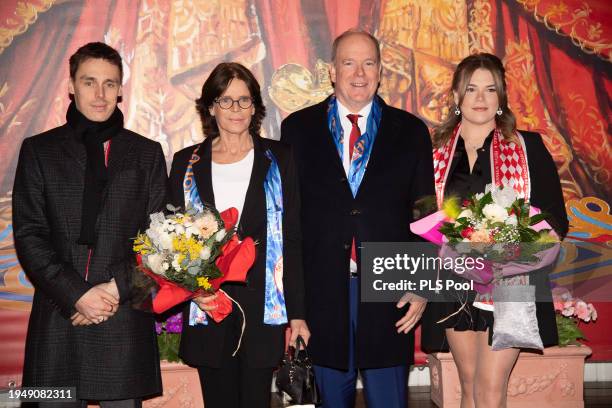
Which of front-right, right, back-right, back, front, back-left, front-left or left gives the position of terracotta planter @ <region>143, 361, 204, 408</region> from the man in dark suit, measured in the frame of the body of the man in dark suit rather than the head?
back-right

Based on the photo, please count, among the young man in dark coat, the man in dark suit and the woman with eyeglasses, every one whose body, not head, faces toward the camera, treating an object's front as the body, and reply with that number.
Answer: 3

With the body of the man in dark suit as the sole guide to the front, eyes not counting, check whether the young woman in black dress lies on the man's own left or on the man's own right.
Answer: on the man's own left

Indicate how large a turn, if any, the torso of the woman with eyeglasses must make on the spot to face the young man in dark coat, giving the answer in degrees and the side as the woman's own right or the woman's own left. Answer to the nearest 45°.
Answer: approximately 90° to the woman's own right

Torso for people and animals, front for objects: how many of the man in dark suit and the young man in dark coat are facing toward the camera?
2

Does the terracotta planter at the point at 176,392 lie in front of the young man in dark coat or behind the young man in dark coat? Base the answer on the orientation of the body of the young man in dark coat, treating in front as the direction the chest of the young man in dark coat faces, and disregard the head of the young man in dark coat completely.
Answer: behind

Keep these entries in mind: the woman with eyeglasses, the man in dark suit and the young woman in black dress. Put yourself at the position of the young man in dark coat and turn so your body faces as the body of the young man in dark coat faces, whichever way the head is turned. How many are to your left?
3

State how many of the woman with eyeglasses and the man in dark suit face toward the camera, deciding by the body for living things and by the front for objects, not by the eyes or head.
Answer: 2

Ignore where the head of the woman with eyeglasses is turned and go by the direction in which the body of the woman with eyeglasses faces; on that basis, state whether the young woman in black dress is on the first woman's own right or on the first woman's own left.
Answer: on the first woman's own left
